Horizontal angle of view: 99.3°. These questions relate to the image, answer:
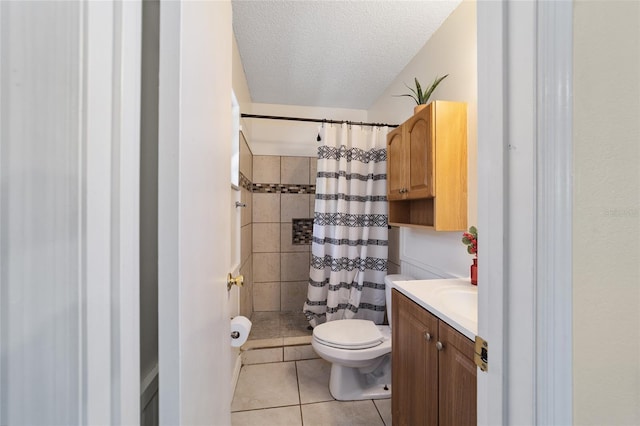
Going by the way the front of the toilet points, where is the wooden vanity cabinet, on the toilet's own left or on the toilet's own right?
on the toilet's own left

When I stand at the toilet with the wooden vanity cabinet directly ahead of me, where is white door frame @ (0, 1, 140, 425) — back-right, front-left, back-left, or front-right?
front-right

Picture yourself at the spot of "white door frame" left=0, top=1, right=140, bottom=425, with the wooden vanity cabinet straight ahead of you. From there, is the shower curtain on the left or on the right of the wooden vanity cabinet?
left
